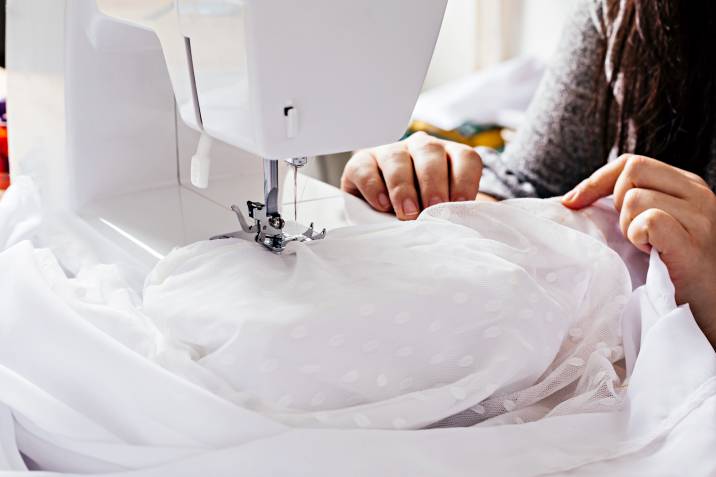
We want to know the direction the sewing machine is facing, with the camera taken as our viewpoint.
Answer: facing away from the viewer and to the right of the viewer
